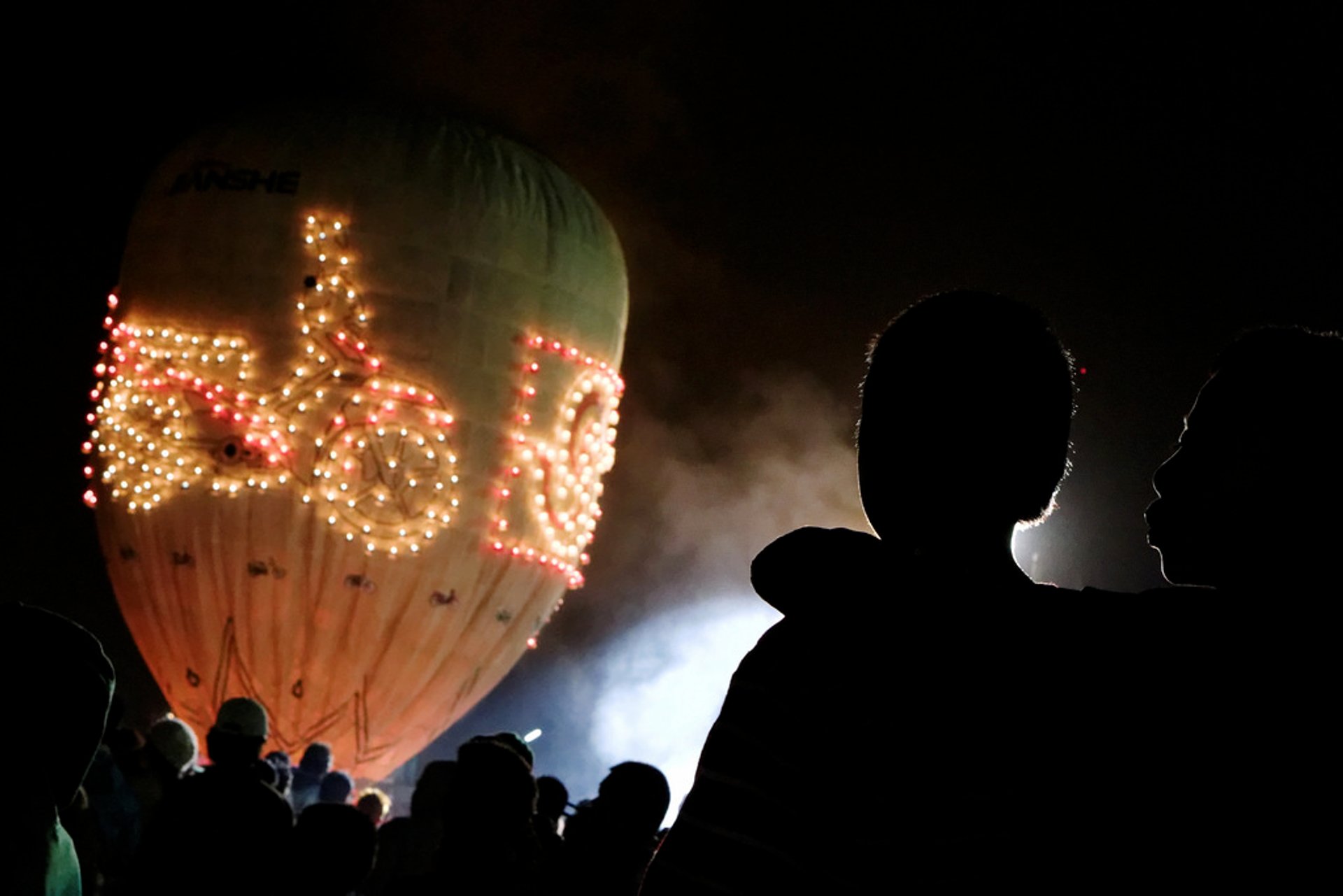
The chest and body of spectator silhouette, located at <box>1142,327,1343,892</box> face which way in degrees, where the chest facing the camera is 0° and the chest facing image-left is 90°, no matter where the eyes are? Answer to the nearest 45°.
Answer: approximately 90°

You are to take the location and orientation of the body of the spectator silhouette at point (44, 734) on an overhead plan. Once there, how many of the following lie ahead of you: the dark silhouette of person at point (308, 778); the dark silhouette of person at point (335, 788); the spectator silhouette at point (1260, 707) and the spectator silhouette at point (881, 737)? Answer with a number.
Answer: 2

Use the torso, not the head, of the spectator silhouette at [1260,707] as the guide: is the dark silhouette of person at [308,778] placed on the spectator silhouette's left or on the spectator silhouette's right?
on the spectator silhouette's right

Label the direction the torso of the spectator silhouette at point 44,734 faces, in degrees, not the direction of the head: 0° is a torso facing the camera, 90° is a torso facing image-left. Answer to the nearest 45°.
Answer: approximately 180°

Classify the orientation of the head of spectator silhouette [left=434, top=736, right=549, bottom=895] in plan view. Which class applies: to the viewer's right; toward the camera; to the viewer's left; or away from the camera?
away from the camera

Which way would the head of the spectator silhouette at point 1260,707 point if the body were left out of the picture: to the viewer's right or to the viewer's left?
to the viewer's left

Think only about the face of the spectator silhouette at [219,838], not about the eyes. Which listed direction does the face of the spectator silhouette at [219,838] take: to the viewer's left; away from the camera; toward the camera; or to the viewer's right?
away from the camera

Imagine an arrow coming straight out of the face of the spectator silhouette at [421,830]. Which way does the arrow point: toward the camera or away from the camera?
away from the camera

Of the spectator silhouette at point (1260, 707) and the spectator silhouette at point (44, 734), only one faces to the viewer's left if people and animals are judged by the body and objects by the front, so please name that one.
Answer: the spectator silhouette at point (1260, 707)
